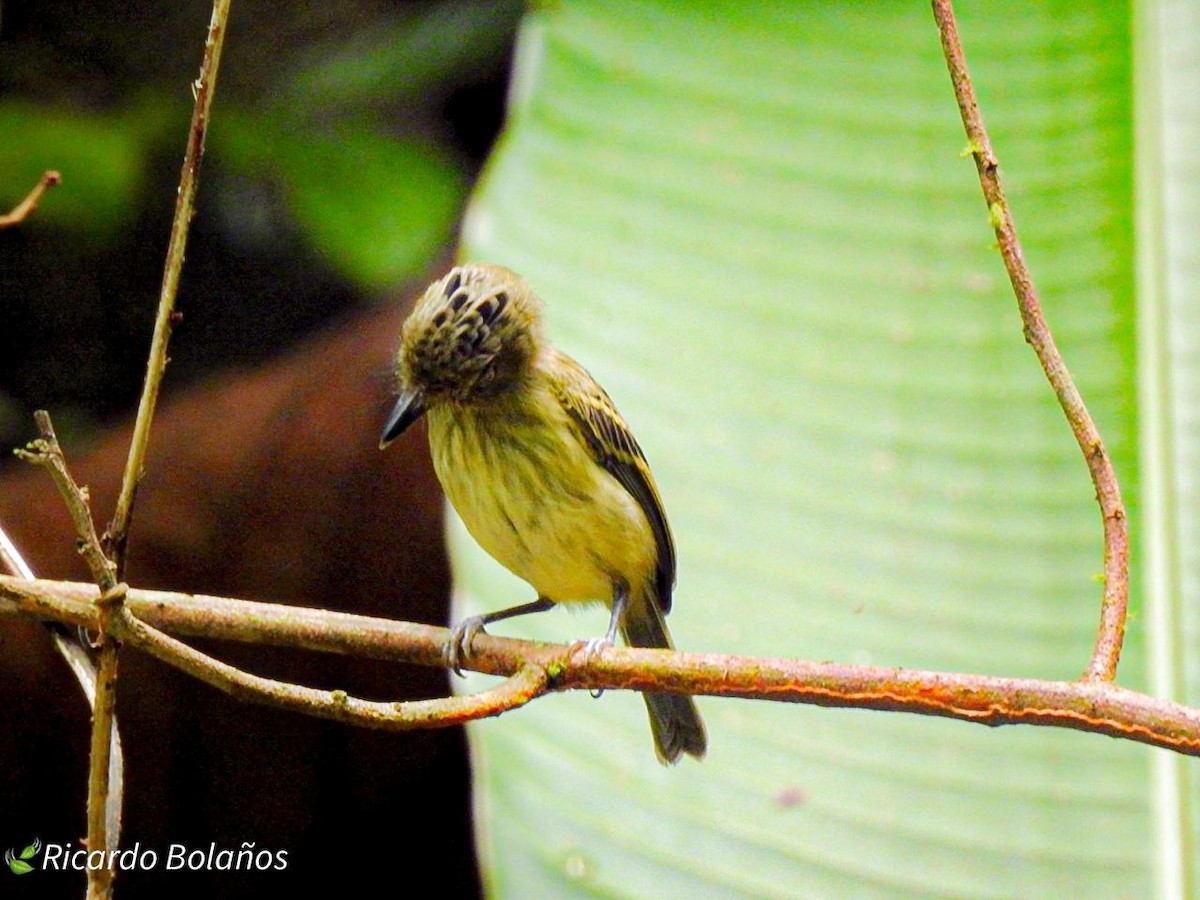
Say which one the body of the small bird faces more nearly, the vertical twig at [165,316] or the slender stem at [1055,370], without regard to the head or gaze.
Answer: the vertical twig

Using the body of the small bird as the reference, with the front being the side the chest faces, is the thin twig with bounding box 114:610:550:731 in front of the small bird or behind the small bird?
in front

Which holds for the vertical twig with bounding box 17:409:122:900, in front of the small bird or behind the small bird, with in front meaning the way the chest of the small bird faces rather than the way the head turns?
in front

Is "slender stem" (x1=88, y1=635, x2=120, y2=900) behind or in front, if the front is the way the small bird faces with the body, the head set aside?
in front

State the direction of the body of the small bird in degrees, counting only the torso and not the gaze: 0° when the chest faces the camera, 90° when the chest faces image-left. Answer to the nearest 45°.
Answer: approximately 45°
